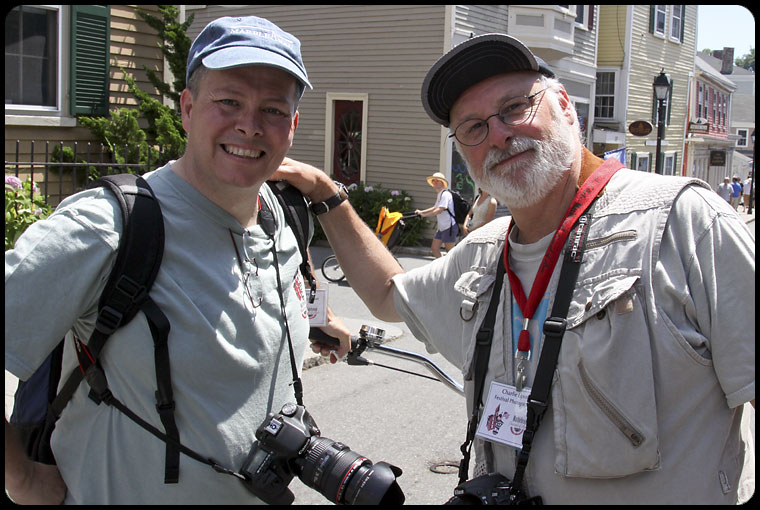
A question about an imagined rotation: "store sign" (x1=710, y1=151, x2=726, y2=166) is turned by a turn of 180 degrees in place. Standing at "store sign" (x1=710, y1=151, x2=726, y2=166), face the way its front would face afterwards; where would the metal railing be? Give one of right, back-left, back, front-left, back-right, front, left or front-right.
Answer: back

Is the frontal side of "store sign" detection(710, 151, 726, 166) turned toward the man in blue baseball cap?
yes

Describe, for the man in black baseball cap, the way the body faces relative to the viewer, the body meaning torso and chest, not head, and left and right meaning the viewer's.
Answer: facing the viewer and to the left of the viewer

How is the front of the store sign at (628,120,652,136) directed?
toward the camera

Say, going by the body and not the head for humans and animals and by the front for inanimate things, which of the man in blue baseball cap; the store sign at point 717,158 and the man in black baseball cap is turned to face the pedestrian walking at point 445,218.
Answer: the store sign

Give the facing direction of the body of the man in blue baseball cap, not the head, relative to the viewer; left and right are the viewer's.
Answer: facing the viewer and to the right of the viewer

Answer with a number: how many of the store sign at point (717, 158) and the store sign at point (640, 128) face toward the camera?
2

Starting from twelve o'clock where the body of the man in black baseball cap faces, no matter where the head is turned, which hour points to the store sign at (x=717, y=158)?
The store sign is roughly at 5 o'clock from the man in black baseball cap.
